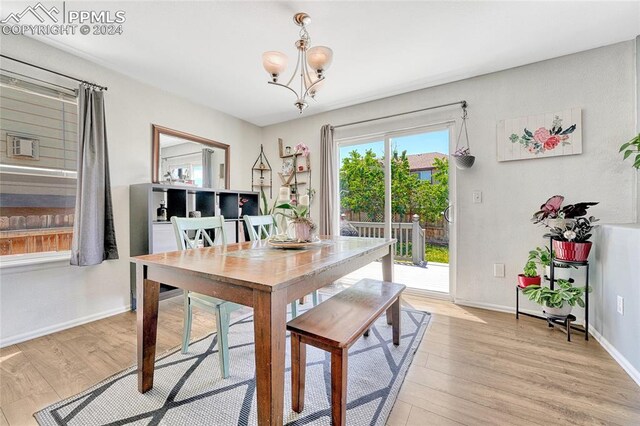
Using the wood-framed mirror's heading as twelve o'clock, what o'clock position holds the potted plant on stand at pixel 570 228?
The potted plant on stand is roughly at 12 o'clock from the wood-framed mirror.

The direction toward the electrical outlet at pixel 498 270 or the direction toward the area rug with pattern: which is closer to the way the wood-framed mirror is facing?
the electrical outlet

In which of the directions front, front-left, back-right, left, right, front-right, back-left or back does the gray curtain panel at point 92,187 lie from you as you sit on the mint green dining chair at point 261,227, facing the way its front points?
back-right

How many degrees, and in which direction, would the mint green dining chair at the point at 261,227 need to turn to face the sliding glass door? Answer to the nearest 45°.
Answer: approximately 45° to its left

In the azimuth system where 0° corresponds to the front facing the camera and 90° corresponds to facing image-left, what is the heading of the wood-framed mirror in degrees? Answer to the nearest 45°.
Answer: approximately 315°

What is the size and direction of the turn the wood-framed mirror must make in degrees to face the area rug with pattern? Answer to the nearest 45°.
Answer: approximately 45° to its right

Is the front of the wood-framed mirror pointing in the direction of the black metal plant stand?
yes

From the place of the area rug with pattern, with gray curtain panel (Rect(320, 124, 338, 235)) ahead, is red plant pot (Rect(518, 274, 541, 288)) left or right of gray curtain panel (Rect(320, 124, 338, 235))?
right

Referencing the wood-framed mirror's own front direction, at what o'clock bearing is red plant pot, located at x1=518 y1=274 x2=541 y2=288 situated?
The red plant pot is roughly at 12 o'clock from the wood-framed mirror.

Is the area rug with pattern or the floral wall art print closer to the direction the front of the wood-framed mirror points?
the floral wall art print

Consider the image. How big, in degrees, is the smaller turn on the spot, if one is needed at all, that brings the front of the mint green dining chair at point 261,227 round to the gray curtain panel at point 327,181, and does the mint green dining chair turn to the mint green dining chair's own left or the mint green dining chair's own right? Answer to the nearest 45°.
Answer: approximately 90° to the mint green dining chair's own left

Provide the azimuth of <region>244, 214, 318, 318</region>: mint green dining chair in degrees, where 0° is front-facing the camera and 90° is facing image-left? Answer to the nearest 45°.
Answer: approximately 315°
